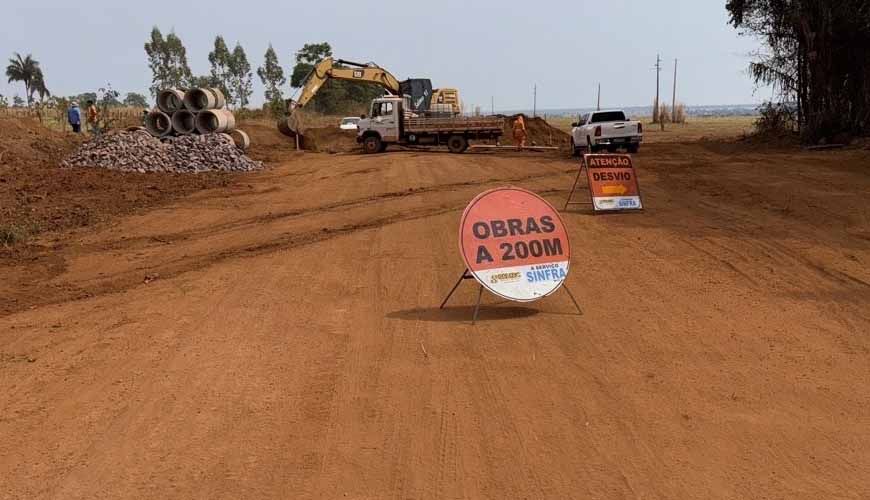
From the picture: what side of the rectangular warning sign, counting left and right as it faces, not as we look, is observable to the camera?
front

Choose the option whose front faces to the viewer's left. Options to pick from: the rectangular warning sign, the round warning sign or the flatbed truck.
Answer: the flatbed truck

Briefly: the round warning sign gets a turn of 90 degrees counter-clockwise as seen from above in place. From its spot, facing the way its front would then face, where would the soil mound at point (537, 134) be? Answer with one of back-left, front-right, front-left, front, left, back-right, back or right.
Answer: left

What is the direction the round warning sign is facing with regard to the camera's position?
facing the viewer

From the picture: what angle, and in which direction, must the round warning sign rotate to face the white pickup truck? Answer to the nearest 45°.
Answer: approximately 180°

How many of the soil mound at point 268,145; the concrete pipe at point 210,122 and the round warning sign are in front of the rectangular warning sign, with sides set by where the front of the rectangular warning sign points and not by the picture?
1

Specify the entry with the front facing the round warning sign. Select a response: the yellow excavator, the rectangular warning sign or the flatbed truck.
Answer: the rectangular warning sign

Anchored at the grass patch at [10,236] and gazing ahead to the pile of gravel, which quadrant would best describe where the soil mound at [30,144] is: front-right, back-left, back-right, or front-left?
front-left

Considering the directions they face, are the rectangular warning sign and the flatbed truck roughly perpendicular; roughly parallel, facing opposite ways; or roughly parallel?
roughly perpendicular

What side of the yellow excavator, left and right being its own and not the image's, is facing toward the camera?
left

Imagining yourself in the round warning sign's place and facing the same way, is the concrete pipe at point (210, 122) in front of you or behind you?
behind

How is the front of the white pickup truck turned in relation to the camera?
facing away from the viewer and to the left of the viewer

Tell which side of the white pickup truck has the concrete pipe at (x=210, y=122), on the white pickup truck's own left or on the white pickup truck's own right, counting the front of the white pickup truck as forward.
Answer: on the white pickup truck's own left

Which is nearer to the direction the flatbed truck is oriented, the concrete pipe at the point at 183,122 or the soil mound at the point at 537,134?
the concrete pipe

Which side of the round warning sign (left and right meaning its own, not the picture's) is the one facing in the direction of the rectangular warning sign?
back

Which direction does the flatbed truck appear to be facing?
to the viewer's left

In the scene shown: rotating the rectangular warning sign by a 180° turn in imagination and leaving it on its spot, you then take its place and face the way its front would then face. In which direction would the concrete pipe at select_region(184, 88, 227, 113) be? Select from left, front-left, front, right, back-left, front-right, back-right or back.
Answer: front-left
